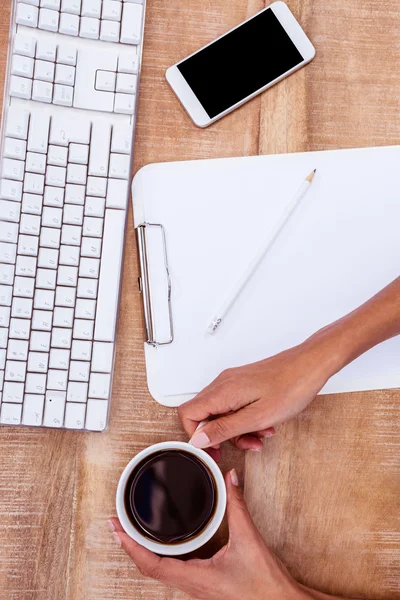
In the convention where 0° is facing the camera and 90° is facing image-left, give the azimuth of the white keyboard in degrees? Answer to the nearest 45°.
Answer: approximately 270°

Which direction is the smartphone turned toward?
toward the camera
